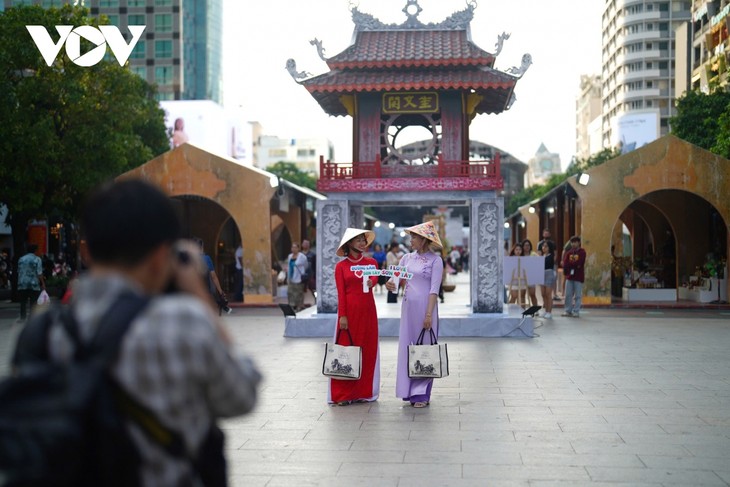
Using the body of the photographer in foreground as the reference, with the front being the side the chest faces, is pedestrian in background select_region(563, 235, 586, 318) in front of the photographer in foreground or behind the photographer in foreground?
in front

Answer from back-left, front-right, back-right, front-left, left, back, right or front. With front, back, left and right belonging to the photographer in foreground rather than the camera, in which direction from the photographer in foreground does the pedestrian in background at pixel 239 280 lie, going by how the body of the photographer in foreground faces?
front-left

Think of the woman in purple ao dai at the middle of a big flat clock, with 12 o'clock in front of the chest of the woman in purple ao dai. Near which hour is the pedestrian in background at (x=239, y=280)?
The pedestrian in background is roughly at 4 o'clock from the woman in purple ao dai.

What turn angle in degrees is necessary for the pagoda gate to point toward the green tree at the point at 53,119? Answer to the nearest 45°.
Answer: approximately 135° to its right

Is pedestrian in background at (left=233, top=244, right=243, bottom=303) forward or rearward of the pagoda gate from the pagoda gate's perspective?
rearward

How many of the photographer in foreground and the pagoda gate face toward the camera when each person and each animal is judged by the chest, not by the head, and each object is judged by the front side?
1

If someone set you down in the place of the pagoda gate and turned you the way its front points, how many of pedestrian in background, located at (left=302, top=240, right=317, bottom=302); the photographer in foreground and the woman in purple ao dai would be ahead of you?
2

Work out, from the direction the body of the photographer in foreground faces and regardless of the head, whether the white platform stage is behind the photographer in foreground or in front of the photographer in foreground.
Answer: in front

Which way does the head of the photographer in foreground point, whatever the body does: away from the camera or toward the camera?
away from the camera

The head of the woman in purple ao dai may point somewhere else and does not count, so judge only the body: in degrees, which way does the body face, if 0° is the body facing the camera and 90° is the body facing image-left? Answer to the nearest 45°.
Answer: approximately 45°

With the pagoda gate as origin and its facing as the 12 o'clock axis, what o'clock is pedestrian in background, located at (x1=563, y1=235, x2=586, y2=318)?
The pedestrian in background is roughly at 8 o'clock from the pagoda gate.
